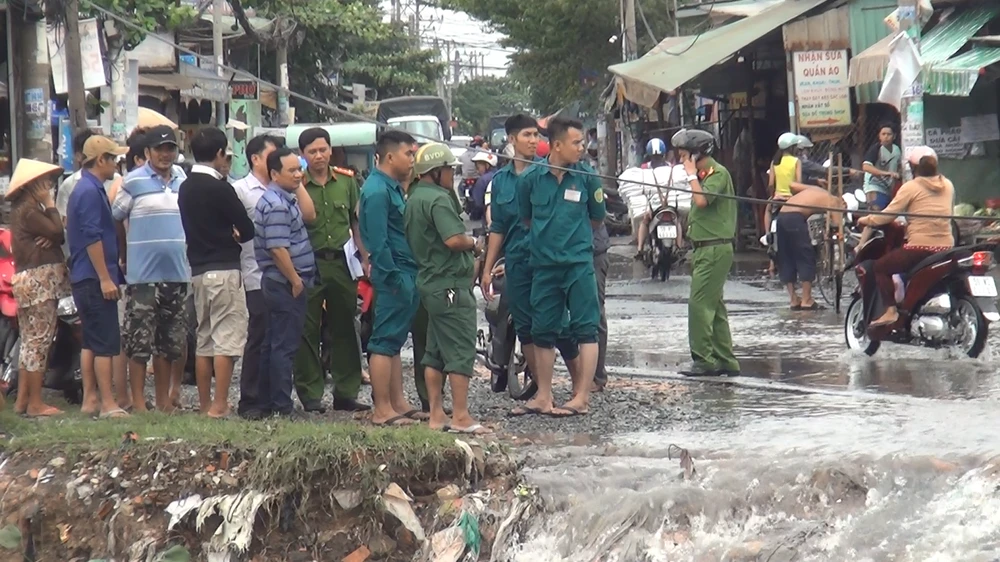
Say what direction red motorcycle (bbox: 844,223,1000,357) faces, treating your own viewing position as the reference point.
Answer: facing away from the viewer and to the left of the viewer

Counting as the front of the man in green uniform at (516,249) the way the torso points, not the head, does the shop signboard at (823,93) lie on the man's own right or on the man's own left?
on the man's own left

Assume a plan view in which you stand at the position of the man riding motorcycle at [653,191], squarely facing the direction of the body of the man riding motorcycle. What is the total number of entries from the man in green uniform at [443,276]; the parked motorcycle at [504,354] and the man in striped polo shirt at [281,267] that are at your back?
3

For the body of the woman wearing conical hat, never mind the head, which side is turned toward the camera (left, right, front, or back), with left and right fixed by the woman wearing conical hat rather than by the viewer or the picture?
right

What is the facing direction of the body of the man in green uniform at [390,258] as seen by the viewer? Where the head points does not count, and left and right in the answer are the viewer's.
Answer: facing to the right of the viewer

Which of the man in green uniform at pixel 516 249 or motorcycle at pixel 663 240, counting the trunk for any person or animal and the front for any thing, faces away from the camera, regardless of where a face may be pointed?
the motorcycle

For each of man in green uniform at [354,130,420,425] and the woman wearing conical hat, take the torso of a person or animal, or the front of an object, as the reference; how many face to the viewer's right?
2

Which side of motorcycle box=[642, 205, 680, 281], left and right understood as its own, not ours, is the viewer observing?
back

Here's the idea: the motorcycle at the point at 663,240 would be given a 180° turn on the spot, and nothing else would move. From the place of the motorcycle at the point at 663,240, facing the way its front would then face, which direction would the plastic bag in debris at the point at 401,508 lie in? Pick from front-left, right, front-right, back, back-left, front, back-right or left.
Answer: front

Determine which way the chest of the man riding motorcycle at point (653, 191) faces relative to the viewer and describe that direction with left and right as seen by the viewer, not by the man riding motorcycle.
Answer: facing away from the viewer

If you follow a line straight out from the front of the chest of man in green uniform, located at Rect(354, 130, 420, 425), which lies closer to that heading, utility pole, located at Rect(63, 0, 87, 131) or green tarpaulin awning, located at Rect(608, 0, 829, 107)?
the green tarpaulin awning

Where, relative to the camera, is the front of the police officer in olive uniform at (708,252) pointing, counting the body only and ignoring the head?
to the viewer's left

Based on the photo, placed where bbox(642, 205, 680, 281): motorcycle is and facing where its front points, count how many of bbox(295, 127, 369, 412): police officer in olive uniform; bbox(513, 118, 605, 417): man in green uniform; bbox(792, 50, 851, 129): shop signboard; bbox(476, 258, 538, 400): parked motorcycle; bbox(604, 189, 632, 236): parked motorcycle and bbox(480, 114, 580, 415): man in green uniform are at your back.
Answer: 4

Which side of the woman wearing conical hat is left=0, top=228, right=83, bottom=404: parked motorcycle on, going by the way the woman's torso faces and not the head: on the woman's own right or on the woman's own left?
on the woman's own left

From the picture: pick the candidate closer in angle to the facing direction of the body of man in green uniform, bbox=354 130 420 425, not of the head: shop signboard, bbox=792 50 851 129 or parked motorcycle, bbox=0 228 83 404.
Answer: the shop signboard

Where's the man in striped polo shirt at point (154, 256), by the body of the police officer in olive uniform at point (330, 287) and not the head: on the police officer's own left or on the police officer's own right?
on the police officer's own right
